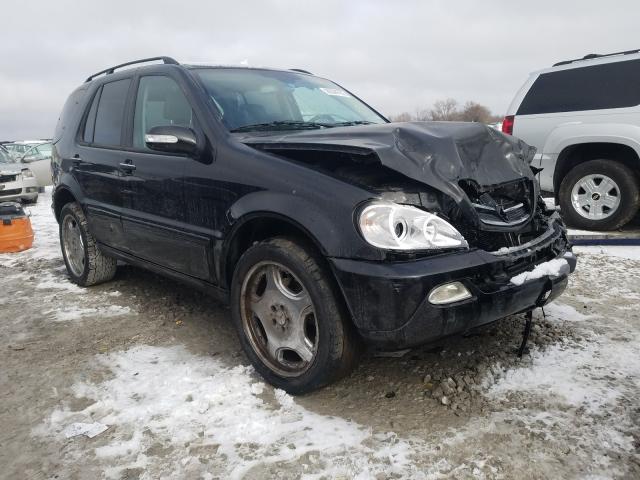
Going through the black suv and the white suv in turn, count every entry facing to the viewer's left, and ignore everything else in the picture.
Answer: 0

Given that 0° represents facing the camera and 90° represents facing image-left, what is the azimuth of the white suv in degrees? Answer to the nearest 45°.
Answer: approximately 270°

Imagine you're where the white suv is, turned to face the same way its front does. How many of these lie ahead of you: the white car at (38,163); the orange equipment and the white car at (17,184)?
0

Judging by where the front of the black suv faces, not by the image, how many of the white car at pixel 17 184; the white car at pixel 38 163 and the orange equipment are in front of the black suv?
0

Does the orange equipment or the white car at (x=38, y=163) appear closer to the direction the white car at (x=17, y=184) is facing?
the orange equipment

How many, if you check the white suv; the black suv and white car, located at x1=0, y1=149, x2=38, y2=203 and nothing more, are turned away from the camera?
0

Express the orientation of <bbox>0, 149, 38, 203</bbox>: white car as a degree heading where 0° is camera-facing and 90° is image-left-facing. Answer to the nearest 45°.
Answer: approximately 315°

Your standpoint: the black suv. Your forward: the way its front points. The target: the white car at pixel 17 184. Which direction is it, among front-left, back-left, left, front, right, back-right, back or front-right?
back

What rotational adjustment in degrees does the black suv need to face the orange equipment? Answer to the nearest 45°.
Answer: approximately 180°

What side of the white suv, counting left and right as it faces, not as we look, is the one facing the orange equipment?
back

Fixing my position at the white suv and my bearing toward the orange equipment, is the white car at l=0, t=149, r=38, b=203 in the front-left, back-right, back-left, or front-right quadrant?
front-right

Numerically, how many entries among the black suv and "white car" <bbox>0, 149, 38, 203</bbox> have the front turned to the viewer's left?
0

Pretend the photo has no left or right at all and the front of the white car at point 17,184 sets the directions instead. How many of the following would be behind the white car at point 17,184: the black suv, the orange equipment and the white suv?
0

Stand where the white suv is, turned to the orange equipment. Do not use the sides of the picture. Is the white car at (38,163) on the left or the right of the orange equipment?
right

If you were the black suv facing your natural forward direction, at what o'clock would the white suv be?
The white suv is roughly at 9 o'clock from the black suv.
